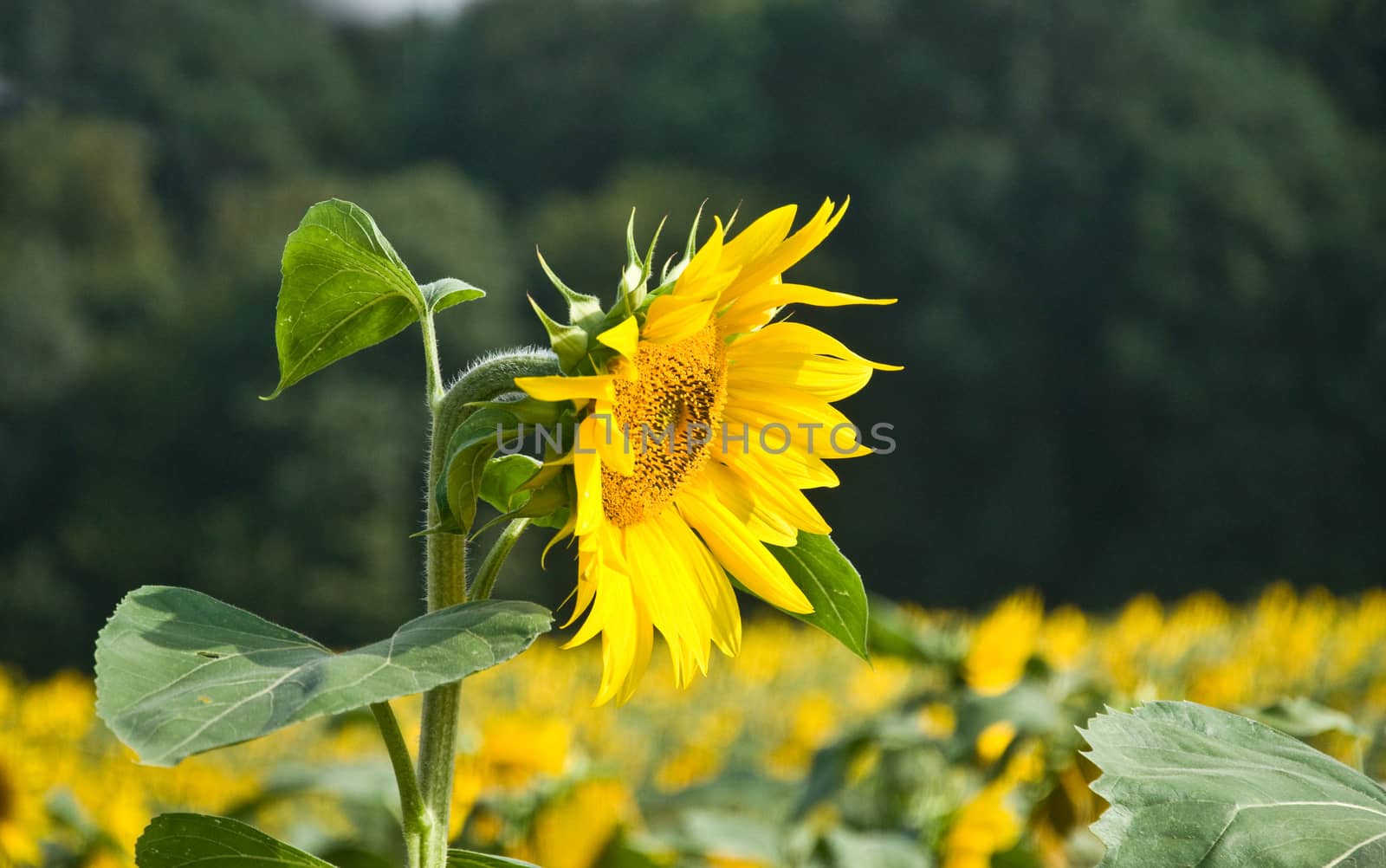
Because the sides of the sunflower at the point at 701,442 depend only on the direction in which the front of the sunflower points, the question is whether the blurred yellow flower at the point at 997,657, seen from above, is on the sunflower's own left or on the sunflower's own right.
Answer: on the sunflower's own left

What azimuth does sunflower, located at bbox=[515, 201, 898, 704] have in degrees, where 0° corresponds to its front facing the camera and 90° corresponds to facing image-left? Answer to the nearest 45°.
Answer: approximately 315°

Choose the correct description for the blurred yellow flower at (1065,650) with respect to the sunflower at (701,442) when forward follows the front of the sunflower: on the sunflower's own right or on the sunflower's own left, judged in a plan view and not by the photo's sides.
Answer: on the sunflower's own left

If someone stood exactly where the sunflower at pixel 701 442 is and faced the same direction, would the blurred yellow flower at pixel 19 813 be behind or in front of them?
behind
